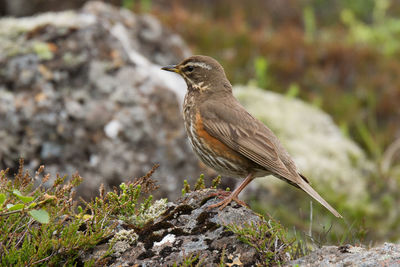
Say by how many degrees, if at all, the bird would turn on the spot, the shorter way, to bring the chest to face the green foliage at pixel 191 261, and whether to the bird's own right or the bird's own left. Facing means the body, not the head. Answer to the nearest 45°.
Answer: approximately 90° to the bird's own left

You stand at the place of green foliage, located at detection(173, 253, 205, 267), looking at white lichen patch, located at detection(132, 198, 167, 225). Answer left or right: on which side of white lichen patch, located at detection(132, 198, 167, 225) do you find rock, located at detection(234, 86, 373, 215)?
right

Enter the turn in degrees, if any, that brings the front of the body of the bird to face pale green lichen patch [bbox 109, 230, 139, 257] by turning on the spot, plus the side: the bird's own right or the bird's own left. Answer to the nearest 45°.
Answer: approximately 90° to the bird's own left

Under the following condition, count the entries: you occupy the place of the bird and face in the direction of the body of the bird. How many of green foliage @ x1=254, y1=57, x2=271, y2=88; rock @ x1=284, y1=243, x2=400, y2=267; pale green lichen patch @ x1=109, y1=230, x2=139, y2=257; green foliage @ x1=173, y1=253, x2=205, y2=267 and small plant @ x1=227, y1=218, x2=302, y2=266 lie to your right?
1

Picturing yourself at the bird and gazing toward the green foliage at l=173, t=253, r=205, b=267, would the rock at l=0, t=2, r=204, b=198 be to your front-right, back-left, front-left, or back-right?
back-right

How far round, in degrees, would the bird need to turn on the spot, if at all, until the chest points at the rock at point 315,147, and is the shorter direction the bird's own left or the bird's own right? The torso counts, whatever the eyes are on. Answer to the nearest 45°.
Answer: approximately 90° to the bird's own right

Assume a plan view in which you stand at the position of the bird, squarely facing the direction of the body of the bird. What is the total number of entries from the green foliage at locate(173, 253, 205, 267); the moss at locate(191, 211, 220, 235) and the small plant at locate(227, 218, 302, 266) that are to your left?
3

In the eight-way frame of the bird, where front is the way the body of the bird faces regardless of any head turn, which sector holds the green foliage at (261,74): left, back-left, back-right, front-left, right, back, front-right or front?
right

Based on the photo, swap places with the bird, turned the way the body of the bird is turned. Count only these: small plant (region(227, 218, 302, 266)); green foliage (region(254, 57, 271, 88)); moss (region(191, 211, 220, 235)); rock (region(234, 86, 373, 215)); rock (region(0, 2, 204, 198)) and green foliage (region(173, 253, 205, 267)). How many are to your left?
3

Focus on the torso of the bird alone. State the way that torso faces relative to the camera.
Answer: to the viewer's left

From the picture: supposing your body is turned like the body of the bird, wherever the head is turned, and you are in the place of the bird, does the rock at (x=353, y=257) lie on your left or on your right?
on your left

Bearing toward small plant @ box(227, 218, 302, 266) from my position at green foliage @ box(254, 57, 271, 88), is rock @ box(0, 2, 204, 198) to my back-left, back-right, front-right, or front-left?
front-right

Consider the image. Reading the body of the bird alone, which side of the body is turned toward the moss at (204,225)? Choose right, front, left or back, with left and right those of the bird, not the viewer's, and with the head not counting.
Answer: left

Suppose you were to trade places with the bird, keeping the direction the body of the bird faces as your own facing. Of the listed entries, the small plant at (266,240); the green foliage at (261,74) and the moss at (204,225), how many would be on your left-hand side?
2

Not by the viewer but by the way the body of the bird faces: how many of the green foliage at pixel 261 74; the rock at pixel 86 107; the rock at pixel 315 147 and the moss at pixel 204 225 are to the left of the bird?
1
